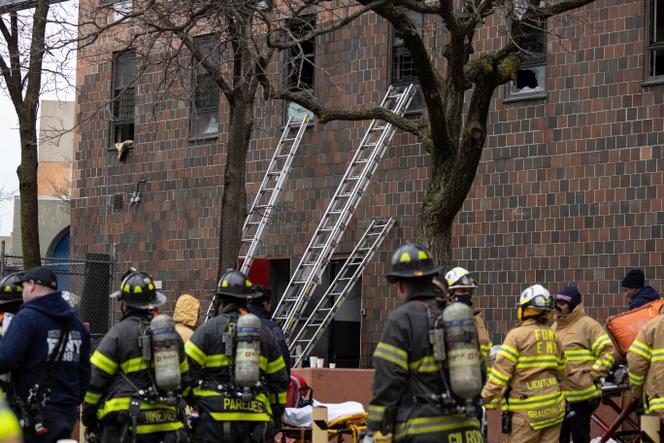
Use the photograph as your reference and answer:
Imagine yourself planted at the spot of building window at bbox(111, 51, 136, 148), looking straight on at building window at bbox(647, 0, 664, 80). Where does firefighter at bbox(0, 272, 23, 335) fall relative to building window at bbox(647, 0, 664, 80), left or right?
right

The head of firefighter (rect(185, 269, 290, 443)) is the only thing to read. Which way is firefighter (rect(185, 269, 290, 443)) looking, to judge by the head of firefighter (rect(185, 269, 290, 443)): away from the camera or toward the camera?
away from the camera

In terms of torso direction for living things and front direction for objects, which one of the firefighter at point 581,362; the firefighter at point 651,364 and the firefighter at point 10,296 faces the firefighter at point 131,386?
the firefighter at point 581,362

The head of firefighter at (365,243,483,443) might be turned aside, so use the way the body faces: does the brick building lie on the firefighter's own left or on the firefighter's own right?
on the firefighter's own right

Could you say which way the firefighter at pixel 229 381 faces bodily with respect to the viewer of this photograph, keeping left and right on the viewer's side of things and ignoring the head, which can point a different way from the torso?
facing away from the viewer

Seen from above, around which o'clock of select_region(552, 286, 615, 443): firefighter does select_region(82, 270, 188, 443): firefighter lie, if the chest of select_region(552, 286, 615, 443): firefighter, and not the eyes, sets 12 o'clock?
select_region(82, 270, 188, 443): firefighter is roughly at 12 o'clock from select_region(552, 286, 615, 443): firefighter.

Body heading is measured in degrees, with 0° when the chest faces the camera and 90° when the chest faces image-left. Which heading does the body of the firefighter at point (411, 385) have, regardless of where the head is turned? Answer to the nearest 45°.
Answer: approximately 135°
